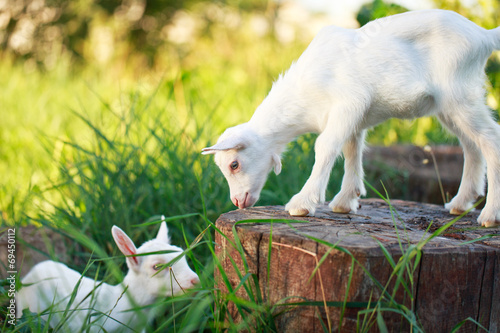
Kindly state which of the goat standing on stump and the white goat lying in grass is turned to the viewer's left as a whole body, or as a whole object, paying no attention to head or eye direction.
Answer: the goat standing on stump

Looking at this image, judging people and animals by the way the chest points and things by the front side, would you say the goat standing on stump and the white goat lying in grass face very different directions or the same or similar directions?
very different directions

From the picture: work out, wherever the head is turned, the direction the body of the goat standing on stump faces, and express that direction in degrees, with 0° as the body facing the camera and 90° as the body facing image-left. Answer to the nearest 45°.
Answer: approximately 90°

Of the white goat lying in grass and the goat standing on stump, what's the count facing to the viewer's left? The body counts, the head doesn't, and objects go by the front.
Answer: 1

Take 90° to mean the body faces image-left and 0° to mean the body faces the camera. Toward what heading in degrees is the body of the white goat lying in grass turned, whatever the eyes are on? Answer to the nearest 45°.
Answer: approximately 270°
